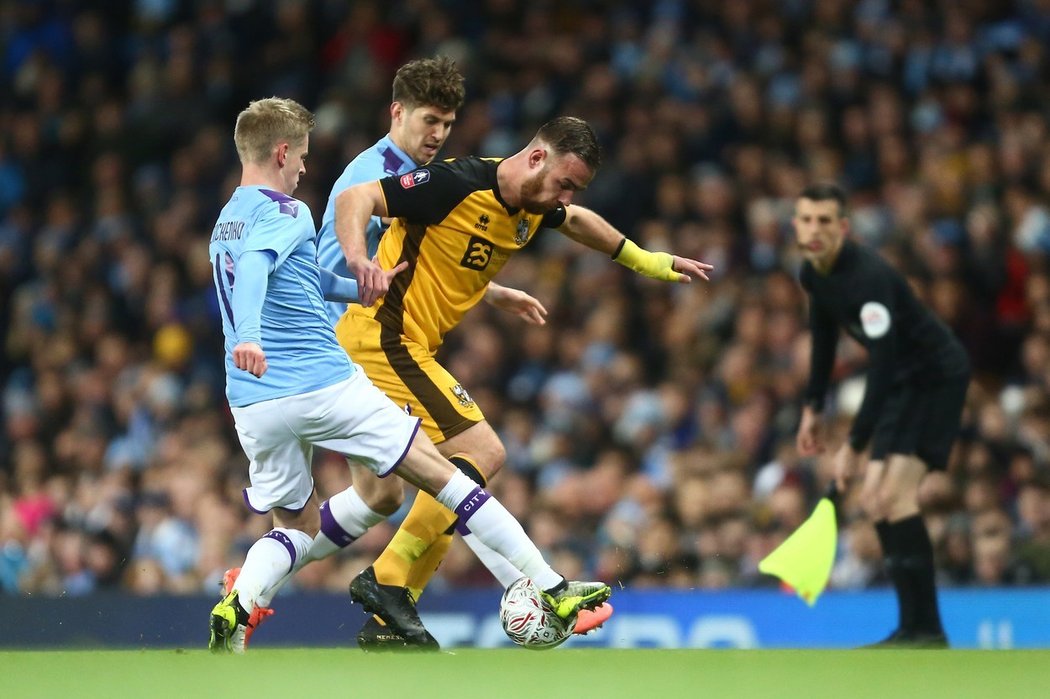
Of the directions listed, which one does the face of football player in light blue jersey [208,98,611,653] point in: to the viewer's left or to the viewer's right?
to the viewer's right

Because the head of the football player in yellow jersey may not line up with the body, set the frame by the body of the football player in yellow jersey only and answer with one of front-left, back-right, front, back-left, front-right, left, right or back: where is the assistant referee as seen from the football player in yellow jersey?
left

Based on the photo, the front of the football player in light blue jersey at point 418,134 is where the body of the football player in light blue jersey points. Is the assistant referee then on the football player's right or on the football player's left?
on the football player's left

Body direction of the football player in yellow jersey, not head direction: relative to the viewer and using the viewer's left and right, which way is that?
facing the viewer and to the right of the viewer

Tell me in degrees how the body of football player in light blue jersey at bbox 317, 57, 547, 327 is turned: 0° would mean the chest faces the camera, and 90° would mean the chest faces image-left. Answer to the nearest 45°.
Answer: approximately 315°

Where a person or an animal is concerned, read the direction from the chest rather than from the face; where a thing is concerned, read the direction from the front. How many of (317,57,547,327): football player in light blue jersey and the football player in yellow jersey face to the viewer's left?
0
